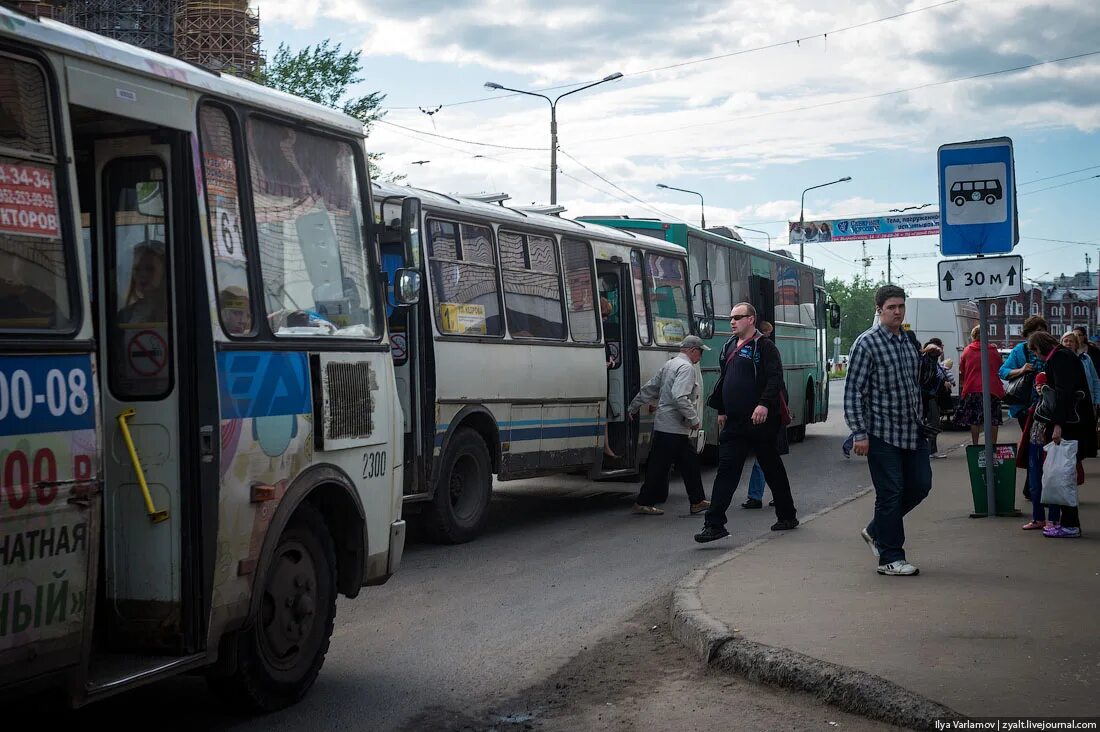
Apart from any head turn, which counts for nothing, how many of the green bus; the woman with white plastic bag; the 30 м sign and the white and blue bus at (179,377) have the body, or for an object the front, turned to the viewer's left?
1

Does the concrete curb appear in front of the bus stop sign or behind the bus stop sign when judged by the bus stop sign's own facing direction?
in front

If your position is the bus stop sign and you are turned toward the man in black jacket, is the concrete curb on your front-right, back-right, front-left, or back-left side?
front-left

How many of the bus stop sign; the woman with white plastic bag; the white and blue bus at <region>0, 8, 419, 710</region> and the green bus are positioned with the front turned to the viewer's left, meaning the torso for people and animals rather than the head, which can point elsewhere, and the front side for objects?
1

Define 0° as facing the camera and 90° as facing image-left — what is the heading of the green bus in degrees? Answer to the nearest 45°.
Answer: approximately 225°

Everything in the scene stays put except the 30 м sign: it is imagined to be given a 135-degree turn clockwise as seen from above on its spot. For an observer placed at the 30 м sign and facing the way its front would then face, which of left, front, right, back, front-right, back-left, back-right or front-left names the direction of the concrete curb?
back-left

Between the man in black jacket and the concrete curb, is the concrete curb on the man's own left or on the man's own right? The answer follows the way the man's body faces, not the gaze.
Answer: on the man's own left

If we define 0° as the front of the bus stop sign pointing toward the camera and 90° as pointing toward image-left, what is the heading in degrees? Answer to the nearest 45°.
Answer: approximately 0°

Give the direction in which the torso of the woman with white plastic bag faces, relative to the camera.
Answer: to the viewer's left

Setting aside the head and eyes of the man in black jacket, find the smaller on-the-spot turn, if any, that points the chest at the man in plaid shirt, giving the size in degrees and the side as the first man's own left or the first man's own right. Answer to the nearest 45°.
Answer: approximately 90° to the first man's own left

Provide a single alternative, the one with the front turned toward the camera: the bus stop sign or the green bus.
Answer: the bus stop sign

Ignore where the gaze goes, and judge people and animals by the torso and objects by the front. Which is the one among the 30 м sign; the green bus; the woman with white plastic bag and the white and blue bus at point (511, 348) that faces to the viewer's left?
the woman with white plastic bag
